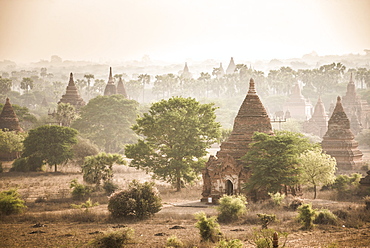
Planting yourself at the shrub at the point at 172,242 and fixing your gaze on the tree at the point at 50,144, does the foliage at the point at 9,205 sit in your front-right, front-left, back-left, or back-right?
front-left

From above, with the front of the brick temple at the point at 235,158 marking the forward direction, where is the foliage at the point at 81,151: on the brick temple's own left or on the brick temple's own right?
on the brick temple's own right

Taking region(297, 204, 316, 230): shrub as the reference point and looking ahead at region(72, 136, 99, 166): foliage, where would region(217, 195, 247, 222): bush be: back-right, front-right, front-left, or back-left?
front-left

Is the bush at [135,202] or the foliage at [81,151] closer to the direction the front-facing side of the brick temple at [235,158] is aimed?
the bush

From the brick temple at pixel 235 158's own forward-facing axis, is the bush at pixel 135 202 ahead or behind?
ahead

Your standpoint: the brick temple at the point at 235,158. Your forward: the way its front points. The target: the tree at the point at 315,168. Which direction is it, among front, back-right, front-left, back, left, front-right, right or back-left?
back-left

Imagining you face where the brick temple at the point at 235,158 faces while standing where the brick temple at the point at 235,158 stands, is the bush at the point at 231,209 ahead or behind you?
ahead

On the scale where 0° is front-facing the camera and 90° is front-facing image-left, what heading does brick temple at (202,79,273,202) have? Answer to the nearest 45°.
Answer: approximately 45°

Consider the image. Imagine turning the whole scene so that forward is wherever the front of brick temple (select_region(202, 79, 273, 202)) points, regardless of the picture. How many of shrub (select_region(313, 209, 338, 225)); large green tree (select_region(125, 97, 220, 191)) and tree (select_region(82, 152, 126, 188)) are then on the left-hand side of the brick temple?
1

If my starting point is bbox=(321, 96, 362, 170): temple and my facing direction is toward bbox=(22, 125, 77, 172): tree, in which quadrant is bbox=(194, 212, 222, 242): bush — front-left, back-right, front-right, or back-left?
front-left

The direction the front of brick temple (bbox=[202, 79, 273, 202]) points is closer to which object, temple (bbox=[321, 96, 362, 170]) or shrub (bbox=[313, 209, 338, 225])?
the shrub

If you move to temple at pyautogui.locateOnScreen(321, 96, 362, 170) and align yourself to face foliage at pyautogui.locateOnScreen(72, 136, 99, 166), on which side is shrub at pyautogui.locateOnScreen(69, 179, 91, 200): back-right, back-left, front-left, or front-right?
front-left

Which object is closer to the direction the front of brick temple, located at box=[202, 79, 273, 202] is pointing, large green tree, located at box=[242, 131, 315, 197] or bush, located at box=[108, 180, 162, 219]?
the bush
